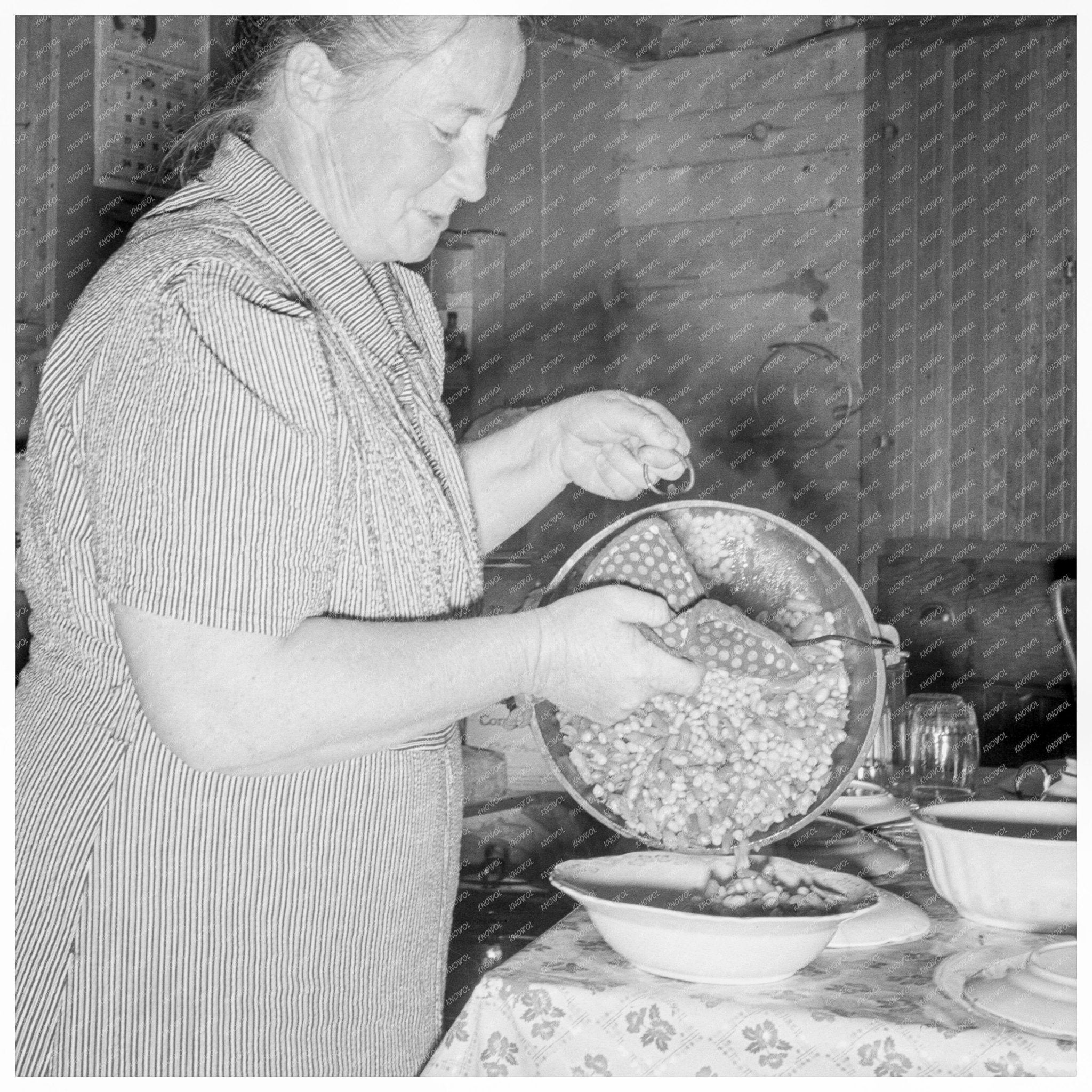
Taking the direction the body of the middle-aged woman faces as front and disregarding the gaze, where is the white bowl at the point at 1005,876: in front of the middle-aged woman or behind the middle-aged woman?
in front

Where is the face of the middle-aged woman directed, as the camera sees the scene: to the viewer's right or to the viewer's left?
to the viewer's right

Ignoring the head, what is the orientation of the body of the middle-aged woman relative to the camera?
to the viewer's right

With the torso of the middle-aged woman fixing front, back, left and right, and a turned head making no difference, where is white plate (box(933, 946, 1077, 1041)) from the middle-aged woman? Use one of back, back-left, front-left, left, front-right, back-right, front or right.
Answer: front

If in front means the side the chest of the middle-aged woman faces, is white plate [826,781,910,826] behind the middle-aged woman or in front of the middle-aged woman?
in front

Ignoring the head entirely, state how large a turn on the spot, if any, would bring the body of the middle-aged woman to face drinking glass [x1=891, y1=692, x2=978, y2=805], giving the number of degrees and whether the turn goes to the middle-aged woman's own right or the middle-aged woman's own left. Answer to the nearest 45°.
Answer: approximately 45° to the middle-aged woman's own left

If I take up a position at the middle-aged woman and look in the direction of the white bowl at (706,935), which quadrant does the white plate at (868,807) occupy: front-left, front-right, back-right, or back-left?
front-left

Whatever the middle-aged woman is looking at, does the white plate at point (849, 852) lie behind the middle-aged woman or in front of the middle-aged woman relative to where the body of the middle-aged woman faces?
in front

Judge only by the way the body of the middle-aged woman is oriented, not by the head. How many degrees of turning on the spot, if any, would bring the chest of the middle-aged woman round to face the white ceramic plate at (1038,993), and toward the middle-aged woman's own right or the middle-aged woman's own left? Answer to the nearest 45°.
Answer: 0° — they already face it
